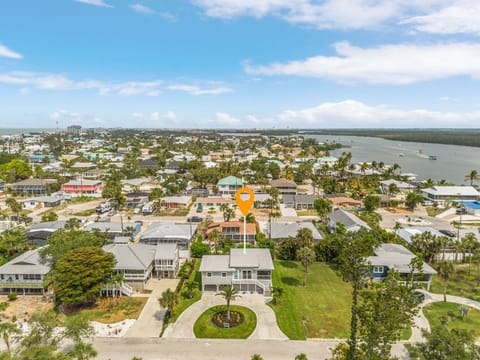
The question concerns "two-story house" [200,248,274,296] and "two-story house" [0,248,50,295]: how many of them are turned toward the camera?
2

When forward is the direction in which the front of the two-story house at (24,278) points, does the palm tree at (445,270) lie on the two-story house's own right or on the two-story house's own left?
on the two-story house's own left

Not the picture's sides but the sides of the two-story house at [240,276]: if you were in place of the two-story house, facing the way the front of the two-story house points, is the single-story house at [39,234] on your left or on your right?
on your right

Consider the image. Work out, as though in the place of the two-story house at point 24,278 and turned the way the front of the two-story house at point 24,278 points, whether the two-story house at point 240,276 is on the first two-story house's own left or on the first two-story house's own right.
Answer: on the first two-story house's own left

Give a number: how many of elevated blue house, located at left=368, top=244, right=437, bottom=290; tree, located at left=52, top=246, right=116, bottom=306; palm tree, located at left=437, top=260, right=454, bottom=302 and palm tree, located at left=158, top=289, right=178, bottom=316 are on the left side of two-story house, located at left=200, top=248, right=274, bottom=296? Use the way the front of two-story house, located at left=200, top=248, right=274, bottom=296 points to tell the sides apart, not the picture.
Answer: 2

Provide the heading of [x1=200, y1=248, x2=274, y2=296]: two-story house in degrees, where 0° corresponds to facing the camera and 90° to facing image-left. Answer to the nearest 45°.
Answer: approximately 0°

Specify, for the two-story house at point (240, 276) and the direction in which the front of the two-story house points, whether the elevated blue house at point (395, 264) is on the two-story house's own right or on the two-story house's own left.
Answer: on the two-story house's own left
